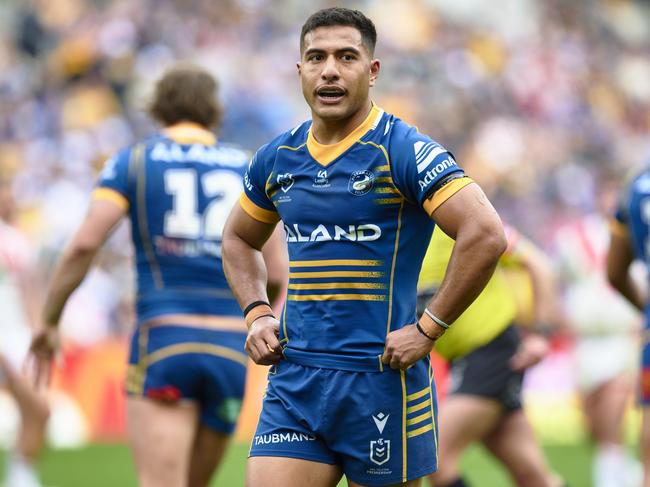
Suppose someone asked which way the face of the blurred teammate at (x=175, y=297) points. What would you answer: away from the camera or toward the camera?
away from the camera
